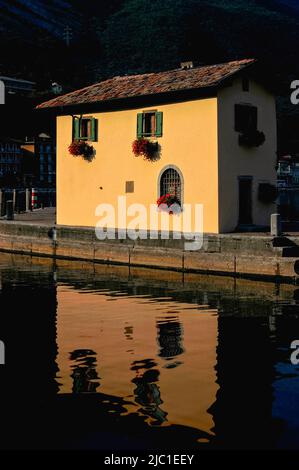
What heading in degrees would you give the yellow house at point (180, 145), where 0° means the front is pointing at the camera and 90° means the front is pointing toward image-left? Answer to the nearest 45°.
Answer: approximately 315°
